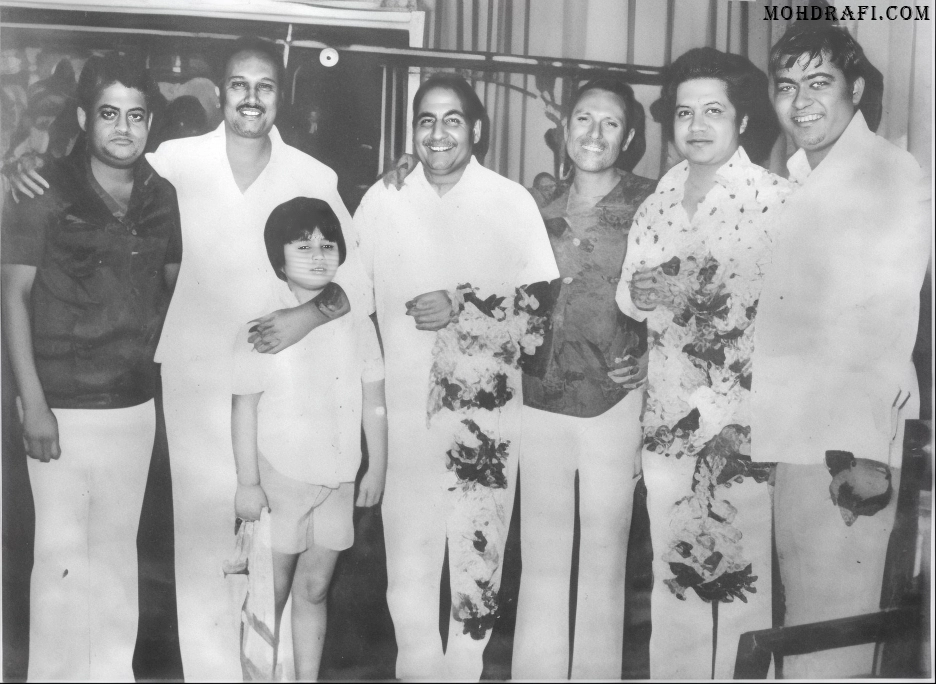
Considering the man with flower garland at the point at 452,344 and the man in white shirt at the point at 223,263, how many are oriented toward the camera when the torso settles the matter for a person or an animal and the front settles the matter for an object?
2

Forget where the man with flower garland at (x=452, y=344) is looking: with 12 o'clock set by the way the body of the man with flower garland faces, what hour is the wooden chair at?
The wooden chair is roughly at 9 o'clock from the man with flower garland.

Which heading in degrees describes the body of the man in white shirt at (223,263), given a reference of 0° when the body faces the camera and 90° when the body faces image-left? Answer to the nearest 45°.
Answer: approximately 0°
